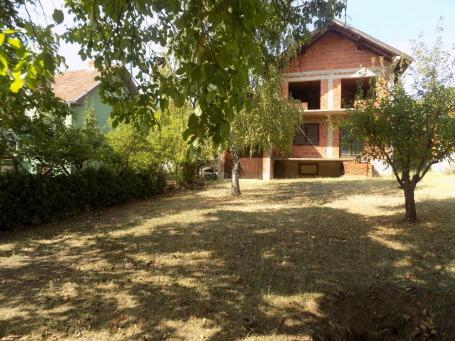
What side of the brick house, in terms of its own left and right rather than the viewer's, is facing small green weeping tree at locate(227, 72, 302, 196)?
front

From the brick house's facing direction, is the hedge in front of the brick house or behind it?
in front

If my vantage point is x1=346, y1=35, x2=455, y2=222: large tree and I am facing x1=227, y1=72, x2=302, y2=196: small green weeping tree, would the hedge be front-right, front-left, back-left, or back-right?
front-left

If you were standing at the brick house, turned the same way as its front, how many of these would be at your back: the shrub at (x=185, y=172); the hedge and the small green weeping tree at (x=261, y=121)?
0

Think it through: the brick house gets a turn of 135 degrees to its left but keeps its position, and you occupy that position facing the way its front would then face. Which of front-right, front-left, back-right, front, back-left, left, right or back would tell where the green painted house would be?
back-left

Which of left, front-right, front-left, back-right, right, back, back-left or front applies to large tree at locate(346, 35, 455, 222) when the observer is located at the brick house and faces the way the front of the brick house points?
front

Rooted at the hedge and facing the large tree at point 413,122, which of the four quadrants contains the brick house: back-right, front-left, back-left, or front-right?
front-left

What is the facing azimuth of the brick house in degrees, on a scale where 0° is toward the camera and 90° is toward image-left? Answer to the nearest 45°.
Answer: approximately 0°
